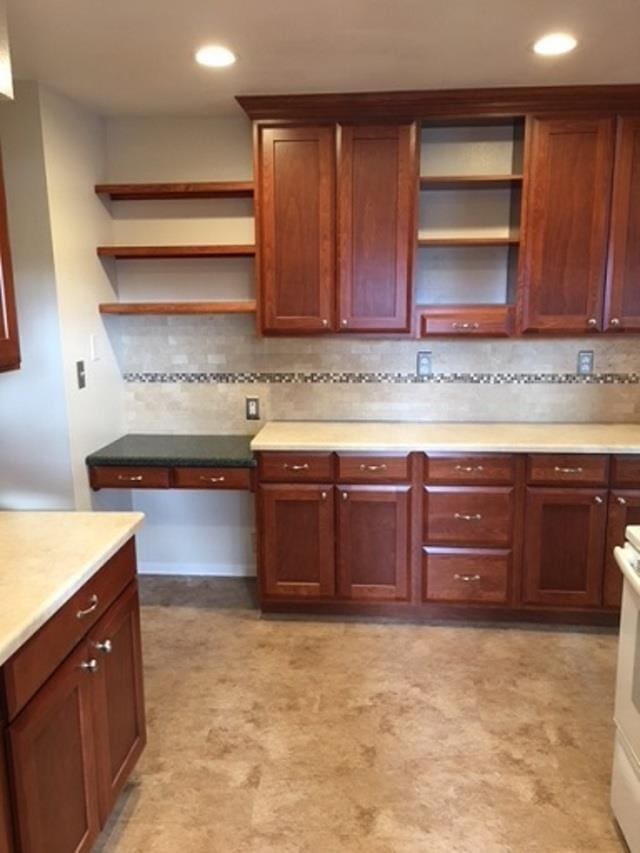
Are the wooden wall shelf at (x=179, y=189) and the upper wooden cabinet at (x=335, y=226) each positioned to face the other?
no

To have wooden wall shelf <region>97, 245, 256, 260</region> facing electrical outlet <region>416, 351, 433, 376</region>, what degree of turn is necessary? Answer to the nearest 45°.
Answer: approximately 90° to its left

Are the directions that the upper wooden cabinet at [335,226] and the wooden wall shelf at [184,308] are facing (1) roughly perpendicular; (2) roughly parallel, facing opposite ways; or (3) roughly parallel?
roughly parallel

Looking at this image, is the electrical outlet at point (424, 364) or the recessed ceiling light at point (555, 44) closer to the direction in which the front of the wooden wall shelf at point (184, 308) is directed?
the recessed ceiling light

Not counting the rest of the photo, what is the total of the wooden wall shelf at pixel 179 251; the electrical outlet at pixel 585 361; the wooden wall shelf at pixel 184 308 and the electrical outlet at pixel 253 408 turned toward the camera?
4

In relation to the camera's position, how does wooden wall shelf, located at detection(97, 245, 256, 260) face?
facing the viewer

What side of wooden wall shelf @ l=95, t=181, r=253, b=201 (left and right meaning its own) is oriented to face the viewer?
front

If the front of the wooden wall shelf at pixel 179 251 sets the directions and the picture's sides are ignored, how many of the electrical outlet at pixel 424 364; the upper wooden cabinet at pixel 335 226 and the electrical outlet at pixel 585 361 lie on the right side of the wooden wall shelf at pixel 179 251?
0

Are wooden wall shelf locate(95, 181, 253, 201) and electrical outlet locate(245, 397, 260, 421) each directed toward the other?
no

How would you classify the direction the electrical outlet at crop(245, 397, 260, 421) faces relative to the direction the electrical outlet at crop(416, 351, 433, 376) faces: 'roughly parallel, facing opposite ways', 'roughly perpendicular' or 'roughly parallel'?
roughly parallel

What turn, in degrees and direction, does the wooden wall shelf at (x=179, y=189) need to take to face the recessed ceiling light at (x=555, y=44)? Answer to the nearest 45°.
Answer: approximately 45° to its left

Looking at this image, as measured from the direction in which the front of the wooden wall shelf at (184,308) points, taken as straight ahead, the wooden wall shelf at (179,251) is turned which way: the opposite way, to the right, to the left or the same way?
the same way

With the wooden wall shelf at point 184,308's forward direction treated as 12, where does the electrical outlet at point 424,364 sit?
The electrical outlet is roughly at 9 o'clock from the wooden wall shelf.

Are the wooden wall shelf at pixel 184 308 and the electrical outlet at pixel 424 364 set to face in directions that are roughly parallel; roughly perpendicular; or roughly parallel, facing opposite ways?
roughly parallel

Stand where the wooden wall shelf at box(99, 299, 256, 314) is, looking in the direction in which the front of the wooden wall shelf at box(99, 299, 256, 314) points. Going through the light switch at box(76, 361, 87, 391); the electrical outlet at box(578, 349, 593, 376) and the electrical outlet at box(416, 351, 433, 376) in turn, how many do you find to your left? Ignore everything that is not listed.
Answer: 2

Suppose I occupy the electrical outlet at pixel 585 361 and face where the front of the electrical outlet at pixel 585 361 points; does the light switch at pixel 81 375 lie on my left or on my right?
on my right

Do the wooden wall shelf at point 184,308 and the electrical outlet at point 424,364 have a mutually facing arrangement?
no

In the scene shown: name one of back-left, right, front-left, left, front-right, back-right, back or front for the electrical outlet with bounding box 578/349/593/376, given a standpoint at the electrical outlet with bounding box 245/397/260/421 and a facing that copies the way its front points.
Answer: left

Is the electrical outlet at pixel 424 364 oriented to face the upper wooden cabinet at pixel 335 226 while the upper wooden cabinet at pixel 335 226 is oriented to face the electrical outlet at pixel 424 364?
no
